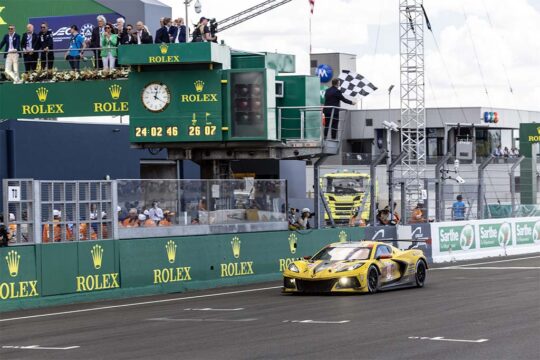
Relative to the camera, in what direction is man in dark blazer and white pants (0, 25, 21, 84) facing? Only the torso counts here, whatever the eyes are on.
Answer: toward the camera

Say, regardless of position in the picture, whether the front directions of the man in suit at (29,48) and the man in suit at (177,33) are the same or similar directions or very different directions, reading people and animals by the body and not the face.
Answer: same or similar directions

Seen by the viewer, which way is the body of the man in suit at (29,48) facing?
toward the camera

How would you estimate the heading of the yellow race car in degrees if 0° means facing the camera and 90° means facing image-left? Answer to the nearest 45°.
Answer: approximately 45°

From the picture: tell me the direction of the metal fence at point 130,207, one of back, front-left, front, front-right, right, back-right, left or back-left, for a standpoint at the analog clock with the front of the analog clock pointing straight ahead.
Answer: front

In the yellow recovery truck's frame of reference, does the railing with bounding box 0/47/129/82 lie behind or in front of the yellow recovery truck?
in front

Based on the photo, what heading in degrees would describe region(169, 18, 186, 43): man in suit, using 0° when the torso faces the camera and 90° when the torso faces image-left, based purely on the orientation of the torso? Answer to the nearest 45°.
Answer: approximately 0°

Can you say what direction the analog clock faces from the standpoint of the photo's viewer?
facing the viewer

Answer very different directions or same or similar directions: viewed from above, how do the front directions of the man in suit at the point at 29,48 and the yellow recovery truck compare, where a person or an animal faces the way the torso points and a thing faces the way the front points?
same or similar directions
